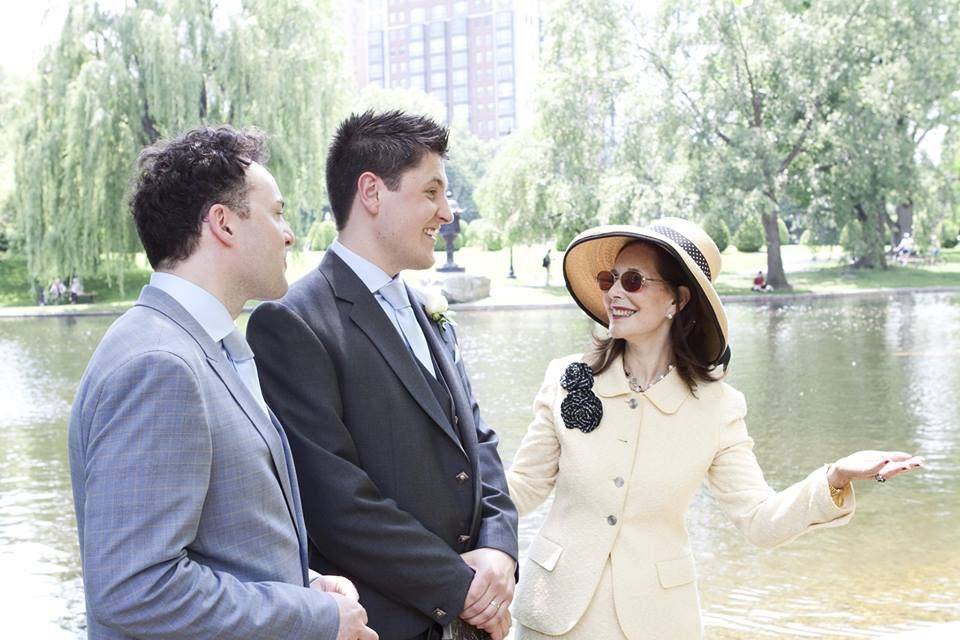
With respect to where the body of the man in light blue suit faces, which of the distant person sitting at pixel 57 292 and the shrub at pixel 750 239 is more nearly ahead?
the shrub

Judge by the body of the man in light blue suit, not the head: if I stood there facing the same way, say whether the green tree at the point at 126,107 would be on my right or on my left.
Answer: on my left

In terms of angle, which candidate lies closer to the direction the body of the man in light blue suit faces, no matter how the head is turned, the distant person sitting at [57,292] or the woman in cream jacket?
the woman in cream jacket

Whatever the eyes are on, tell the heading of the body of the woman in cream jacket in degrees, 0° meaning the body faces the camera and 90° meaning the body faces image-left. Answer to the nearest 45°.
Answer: approximately 0°

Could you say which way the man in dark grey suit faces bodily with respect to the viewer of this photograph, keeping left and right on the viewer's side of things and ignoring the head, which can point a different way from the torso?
facing the viewer and to the right of the viewer

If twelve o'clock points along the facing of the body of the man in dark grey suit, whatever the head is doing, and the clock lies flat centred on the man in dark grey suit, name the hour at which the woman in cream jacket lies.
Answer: The woman in cream jacket is roughly at 10 o'clock from the man in dark grey suit.

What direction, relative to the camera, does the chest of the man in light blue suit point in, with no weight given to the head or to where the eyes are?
to the viewer's right

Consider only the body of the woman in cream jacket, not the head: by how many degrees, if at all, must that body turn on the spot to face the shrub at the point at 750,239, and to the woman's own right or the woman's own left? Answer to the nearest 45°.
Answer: approximately 180°

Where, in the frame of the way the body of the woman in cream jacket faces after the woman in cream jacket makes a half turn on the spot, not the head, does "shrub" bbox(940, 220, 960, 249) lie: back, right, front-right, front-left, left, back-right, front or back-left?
front

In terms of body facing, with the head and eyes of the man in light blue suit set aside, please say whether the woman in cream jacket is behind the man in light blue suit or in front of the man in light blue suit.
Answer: in front

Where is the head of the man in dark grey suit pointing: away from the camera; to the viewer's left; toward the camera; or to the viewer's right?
to the viewer's right

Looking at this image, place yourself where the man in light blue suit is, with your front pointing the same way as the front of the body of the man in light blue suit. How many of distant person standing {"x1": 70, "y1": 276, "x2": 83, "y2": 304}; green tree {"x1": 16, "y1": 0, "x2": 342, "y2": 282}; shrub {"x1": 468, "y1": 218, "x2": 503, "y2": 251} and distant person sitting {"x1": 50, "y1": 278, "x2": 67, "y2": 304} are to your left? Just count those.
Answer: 4

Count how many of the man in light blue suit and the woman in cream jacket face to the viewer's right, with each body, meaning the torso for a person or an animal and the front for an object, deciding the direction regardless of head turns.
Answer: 1
